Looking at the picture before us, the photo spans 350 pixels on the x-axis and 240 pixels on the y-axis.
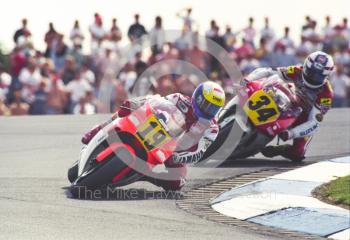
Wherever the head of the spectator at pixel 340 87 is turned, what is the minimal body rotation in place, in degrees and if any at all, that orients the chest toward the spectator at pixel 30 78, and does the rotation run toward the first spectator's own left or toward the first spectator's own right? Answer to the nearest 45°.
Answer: approximately 45° to the first spectator's own right

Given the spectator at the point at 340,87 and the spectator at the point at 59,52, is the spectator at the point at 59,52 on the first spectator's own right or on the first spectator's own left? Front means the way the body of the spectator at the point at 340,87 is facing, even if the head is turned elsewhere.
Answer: on the first spectator's own right

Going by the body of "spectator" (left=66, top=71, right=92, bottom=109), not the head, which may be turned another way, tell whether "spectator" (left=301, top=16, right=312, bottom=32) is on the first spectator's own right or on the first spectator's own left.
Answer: on the first spectator's own left

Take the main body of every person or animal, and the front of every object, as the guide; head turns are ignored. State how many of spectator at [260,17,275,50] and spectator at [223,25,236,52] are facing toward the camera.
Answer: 2

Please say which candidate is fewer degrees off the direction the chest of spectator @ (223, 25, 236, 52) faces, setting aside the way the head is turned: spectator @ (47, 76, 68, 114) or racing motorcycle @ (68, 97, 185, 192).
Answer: the racing motorcycle

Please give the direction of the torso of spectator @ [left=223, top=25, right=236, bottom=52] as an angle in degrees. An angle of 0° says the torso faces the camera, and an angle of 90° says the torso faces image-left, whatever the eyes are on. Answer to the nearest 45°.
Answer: approximately 0°

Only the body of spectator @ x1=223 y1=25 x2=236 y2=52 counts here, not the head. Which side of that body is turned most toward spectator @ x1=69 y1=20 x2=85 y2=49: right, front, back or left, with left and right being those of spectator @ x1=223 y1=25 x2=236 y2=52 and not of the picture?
right

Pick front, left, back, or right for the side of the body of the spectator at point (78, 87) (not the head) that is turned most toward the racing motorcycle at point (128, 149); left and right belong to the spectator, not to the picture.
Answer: front

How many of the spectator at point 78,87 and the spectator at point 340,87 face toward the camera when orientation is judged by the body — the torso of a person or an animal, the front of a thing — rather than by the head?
2

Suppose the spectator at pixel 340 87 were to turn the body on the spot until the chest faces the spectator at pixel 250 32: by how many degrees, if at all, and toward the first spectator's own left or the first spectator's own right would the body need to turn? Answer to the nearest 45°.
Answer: approximately 90° to the first spectator's own right
